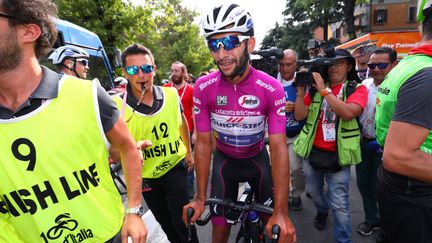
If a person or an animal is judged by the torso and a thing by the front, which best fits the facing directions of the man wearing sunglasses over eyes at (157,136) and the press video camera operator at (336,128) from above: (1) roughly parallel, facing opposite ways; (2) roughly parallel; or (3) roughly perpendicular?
roughly perpendicular

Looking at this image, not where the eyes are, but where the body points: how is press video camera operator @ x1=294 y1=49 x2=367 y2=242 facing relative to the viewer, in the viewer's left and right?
facing the viewer and to the left of the viewer

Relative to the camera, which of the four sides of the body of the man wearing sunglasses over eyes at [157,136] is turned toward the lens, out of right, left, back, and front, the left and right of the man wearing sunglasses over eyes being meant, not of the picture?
front

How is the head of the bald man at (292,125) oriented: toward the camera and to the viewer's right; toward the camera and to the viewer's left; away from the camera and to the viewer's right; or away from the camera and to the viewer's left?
toward the camera and to the viewer's left

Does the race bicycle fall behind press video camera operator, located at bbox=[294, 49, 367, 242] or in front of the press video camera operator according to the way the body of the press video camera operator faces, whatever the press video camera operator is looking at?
in front

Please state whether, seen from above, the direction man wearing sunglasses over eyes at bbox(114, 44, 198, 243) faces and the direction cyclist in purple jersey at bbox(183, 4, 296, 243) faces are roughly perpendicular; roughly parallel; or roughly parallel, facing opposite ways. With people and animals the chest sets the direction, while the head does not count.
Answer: roughly parallel

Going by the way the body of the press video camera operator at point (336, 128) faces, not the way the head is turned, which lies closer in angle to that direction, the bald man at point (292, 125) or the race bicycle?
the race bicycle

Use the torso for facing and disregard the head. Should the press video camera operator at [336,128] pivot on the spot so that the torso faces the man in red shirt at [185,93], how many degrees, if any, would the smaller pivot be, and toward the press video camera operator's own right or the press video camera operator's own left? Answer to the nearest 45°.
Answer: approximately 90° to the press video camera operator's own right

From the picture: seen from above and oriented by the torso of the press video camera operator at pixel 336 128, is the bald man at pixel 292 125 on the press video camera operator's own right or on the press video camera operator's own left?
on the press video camera operator's own right

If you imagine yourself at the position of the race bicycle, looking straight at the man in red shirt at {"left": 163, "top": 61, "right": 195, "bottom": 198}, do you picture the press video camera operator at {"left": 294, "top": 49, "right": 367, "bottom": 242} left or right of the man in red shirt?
right

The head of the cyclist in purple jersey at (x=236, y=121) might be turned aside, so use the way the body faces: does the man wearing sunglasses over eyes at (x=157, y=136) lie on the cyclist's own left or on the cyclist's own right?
on the cyclist's own right

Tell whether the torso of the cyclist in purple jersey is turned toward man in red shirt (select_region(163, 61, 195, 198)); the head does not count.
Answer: no

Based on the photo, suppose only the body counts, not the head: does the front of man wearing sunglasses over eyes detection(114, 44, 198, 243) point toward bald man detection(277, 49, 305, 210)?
no

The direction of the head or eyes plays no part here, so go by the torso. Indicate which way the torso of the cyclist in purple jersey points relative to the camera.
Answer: toward the camera

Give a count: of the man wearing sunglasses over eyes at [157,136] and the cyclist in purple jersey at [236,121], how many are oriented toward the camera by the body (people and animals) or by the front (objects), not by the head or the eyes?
2
